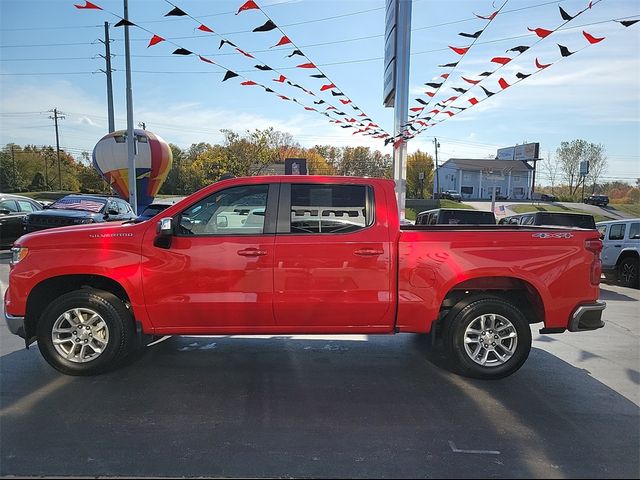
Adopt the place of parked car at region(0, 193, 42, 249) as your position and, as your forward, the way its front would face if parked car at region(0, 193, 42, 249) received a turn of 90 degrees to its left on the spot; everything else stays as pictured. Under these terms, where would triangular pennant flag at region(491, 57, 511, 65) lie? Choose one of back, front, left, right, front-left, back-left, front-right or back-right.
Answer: front

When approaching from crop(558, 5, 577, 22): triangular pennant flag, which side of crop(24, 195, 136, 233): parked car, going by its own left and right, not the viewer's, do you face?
left

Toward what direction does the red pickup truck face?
to the viewer's left

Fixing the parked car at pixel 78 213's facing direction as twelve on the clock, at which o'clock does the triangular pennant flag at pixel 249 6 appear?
The triangular pennant flag is roughly at 10 o'clock from the parked car.

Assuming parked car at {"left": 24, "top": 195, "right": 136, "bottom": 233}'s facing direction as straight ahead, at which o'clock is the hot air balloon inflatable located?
The hot air balloon inflatable is roughly at 5 o'clock from the parked car.

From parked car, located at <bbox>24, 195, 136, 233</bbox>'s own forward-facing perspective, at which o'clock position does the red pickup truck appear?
The red pickup truck is roughly at 10 o'clock from the parked car.

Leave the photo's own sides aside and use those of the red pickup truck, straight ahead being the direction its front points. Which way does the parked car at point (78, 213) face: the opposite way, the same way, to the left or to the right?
to the left

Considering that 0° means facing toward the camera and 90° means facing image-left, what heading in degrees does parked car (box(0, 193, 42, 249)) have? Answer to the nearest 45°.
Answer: approximately 45°

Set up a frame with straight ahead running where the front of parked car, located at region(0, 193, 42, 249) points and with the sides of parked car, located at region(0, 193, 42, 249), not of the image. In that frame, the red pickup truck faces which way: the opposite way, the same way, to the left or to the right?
to the right

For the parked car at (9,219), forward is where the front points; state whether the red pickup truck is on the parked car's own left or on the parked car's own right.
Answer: on the parked car's own left

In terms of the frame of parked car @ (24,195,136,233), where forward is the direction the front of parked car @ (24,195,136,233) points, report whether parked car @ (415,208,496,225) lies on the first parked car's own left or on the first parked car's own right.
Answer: on the first parked car's own left
